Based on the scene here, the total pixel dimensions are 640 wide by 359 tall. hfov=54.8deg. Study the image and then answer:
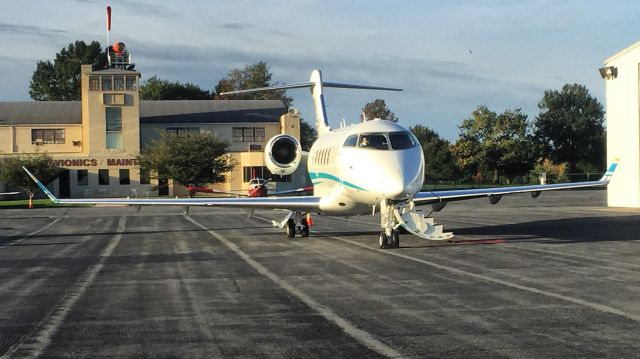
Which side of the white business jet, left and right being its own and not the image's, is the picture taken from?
front
